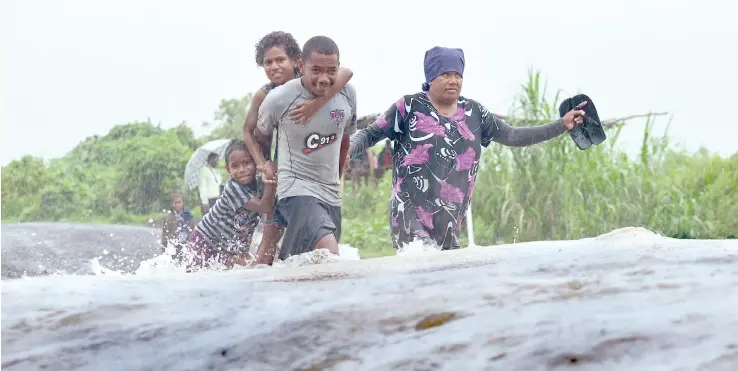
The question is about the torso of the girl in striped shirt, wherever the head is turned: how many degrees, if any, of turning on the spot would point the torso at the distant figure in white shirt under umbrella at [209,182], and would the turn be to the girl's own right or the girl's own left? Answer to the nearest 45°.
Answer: approximately 135° to the girl's own left

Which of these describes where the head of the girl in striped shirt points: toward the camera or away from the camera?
toward the camera

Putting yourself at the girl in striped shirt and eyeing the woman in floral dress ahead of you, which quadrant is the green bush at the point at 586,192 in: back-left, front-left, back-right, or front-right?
front-left

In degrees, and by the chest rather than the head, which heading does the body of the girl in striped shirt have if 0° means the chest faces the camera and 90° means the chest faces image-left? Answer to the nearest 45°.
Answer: approximately 315°

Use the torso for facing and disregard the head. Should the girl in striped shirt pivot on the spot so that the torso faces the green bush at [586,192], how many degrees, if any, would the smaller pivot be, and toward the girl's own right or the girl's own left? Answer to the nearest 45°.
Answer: approximately 90° to the girl's own left

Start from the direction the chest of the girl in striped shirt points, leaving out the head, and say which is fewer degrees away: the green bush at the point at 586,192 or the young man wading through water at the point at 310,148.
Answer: the young man wading through water

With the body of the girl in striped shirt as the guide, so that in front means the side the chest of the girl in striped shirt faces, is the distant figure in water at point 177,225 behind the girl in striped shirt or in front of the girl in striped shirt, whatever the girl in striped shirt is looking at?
behind

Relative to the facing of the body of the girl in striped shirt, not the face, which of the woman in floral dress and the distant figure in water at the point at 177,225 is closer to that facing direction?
the woman in floral dress
